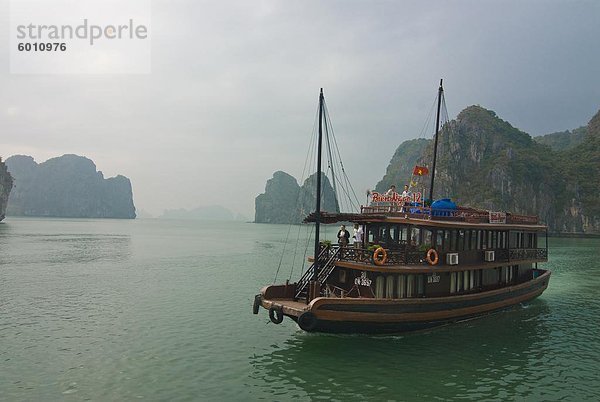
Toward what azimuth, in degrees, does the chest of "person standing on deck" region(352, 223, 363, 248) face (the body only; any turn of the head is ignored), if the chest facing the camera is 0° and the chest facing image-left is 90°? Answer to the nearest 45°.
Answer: approximately 45°
